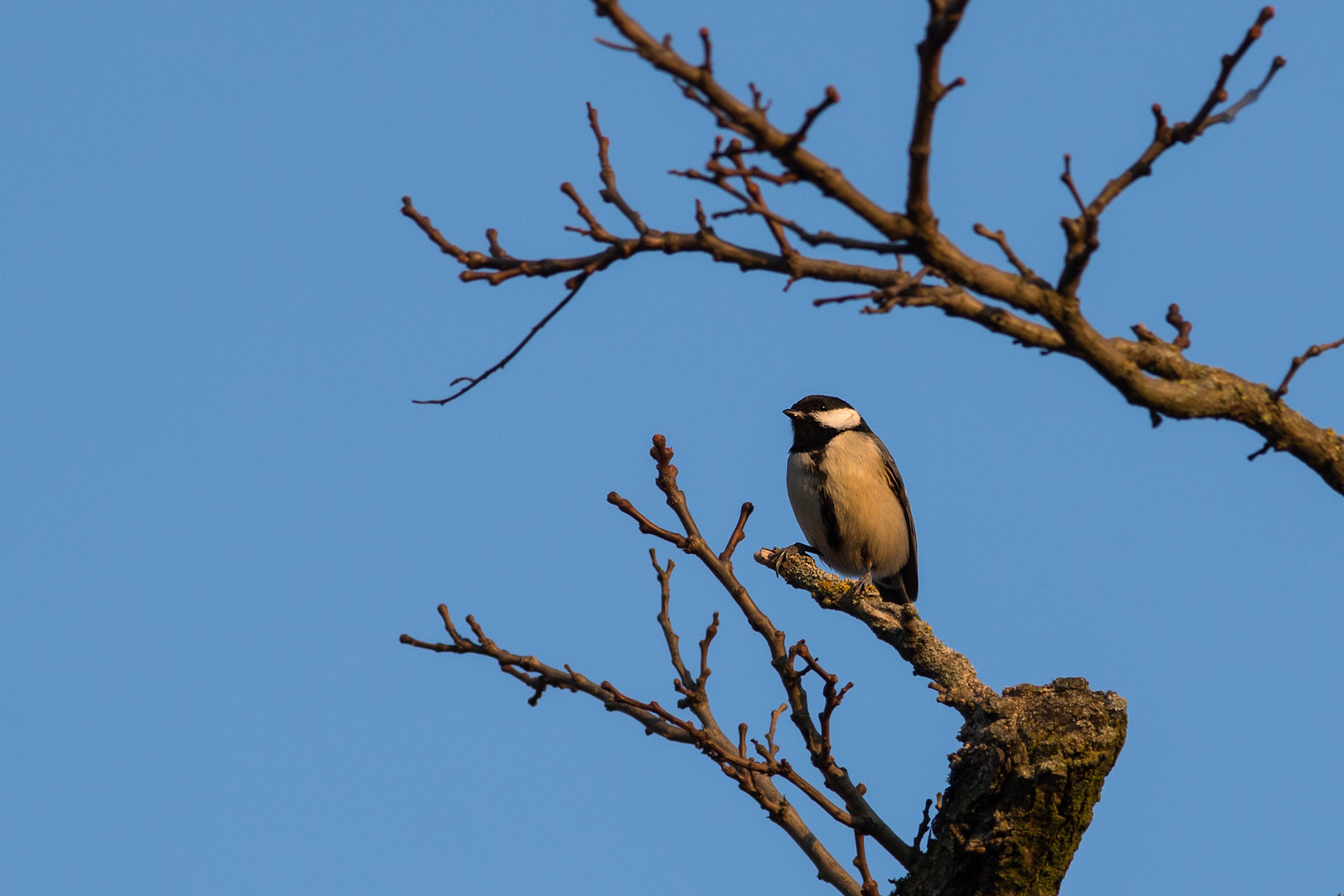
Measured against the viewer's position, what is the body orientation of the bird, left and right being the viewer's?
facing the viewer and to the left of the viewer
